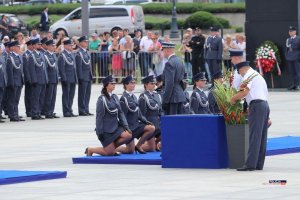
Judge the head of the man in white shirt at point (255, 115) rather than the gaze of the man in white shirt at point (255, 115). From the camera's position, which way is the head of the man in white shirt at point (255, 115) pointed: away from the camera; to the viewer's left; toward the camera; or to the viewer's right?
to the viewer's left

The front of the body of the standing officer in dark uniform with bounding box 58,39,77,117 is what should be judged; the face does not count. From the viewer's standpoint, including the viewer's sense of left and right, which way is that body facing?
facing the viewer and to the right of the viewer

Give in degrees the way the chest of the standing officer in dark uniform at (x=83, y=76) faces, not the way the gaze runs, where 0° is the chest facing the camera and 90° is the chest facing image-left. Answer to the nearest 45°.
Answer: approximately 315°

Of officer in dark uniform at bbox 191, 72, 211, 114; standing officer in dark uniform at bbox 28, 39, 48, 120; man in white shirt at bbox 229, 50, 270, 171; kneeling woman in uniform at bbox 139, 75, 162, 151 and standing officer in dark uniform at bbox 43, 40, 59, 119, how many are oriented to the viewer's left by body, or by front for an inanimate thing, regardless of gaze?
1

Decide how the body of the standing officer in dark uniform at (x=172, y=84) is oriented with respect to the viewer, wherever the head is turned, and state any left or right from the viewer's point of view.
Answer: facing away from the viewer and to the left of the viewer

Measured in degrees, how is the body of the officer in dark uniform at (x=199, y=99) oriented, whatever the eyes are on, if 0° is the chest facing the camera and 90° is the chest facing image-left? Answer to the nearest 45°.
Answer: approximately 315°

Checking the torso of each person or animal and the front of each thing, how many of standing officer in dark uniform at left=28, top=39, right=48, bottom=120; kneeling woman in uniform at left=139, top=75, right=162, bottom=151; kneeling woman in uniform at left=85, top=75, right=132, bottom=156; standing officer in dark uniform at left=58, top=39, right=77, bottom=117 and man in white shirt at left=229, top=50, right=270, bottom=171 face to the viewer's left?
1

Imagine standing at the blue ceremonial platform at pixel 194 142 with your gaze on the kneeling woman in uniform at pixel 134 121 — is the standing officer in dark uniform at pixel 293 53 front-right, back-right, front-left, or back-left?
front-right

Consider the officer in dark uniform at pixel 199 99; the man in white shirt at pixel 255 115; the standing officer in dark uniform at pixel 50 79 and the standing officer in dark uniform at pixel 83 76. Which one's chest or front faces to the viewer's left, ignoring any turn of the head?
the man in white shirt
